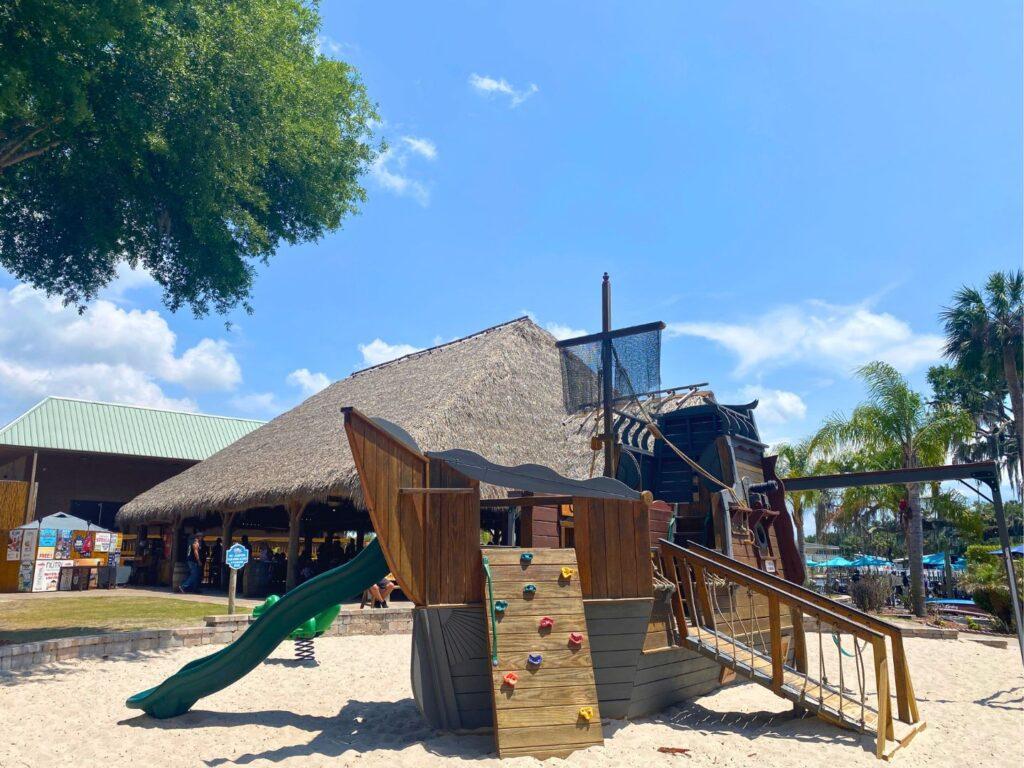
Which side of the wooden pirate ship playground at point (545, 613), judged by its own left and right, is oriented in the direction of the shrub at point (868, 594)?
back

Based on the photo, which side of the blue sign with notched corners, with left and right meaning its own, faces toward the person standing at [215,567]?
back

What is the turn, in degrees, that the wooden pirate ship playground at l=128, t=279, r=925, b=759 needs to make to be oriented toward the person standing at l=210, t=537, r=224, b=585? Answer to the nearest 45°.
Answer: approximately 90° to its right

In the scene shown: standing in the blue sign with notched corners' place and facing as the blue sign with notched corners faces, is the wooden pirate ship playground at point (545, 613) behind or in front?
in front

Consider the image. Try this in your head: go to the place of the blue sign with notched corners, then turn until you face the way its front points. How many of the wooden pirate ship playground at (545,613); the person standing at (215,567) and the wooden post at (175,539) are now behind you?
2

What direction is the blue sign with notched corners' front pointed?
toward the camera

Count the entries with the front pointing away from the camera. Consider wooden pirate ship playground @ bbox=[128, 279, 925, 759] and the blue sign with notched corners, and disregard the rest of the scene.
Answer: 0

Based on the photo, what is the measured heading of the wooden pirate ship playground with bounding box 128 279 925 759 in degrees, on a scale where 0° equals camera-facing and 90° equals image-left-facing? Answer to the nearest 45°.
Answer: approximately 45°

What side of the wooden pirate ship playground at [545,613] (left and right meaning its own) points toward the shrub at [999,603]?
back

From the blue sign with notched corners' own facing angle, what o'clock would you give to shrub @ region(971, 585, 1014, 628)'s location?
The shrub is roughly at 9 o'clock from the blue sign with notched corners.

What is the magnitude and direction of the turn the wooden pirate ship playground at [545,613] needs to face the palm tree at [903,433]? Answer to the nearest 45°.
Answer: approximately 180°
